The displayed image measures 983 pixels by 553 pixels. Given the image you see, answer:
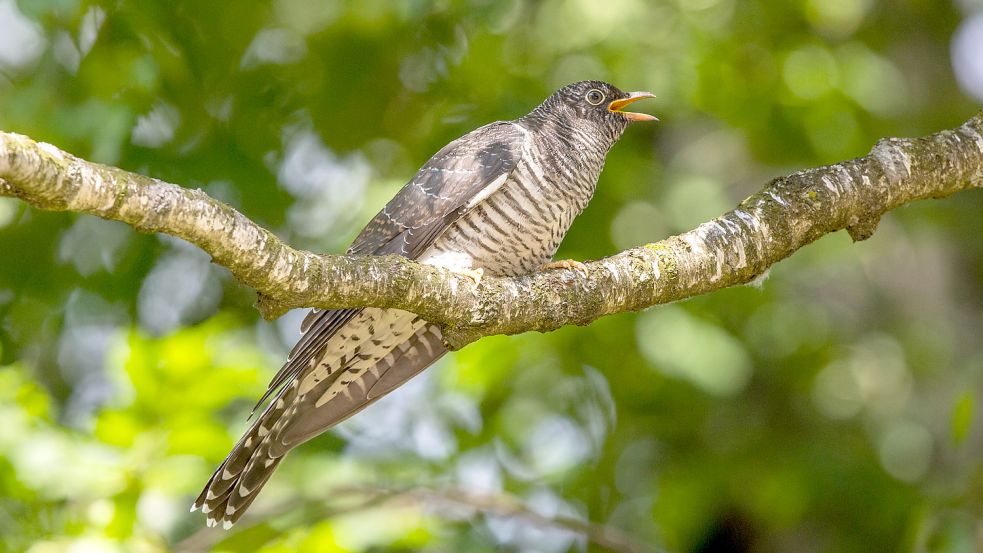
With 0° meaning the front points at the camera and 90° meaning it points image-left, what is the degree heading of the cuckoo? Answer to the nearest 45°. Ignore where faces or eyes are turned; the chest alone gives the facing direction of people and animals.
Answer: approximately 270°
